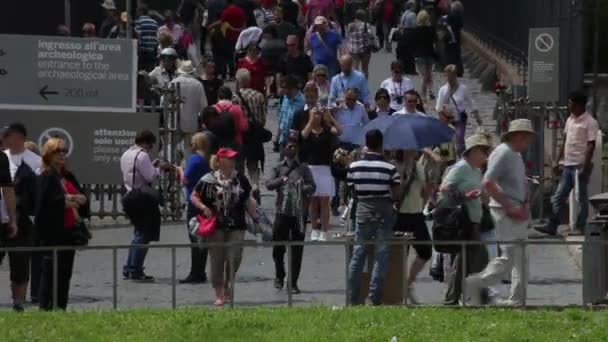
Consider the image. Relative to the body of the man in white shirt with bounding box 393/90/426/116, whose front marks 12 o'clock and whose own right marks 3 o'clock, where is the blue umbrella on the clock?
The blue umbrella is roughly at 12 o'clock from the man in white shirt.

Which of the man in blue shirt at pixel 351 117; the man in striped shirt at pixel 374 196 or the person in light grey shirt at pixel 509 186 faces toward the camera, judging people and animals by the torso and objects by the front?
the man in blue shirt

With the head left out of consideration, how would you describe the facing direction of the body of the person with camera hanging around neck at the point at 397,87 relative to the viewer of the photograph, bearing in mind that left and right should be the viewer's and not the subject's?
facing the viewer

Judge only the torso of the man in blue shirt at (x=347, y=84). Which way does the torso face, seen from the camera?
toward the camera

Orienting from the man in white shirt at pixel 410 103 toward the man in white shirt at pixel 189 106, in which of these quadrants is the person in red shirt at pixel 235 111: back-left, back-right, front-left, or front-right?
front-left

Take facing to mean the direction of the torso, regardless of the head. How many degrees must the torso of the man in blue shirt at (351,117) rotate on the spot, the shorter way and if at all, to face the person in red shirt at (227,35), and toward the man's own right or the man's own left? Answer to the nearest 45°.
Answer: approximately 180°

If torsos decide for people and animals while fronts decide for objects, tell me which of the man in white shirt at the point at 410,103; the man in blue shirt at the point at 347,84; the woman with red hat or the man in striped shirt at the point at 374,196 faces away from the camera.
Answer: the man in striped shirt

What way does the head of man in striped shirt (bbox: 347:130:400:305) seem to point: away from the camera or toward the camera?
away from the camera

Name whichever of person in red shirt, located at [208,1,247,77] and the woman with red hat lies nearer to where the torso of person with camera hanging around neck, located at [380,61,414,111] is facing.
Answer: the woman with red hat

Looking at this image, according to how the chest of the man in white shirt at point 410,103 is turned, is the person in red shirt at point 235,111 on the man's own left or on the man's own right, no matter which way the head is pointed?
on the man's own right

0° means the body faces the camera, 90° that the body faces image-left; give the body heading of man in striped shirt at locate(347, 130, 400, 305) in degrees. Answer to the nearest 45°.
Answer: approximately 180°

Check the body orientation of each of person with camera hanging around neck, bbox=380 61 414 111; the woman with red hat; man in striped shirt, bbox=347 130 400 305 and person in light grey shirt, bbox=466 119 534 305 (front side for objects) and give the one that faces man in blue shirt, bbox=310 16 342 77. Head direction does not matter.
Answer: the man in striped shirt

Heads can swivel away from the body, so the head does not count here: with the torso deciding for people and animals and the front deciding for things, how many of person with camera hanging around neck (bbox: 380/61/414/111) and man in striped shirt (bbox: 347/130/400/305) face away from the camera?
1

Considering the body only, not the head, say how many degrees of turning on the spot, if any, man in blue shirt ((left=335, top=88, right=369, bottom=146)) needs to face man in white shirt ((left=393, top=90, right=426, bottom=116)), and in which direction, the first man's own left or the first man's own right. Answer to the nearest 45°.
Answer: approximately 90° to the first man's own left
